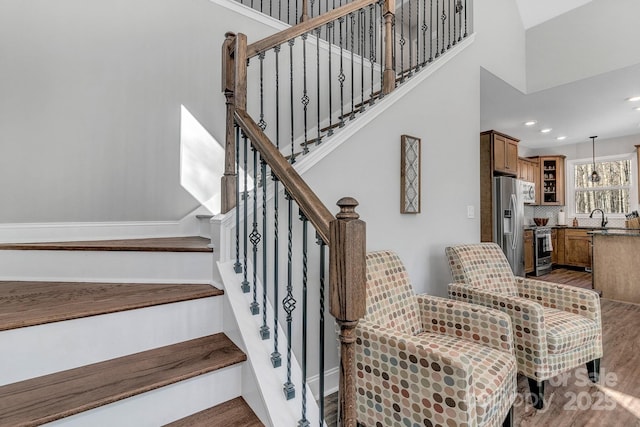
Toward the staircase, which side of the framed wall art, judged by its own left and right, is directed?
right

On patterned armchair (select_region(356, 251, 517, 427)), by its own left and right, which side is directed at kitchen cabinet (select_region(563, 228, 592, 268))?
left

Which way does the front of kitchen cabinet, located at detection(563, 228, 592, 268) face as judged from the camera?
facing the viewer

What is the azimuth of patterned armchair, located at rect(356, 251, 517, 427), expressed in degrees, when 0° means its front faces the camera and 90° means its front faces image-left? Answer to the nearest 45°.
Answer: approximately 315°

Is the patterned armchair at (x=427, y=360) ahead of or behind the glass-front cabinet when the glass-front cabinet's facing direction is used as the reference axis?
ahead

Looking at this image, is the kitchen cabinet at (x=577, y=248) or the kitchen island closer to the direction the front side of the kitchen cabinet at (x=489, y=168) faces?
the kitchen island

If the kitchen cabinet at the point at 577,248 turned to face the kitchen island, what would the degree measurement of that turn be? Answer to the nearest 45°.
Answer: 0° — it already faces it

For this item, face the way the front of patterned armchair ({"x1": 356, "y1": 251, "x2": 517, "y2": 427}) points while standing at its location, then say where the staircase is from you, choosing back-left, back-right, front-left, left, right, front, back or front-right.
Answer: right

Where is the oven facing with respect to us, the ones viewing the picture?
facing the viewer and to the right of the viewer

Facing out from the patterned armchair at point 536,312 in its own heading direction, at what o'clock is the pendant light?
The pendant light is roughly at 8 o'clock from the patterned armchair.

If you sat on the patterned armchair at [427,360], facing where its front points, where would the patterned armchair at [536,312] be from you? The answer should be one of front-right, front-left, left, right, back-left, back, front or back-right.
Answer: left

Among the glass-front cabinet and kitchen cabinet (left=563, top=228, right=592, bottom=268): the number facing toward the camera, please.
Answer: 2

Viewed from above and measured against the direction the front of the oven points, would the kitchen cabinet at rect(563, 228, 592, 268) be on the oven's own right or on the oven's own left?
on the oven's own left

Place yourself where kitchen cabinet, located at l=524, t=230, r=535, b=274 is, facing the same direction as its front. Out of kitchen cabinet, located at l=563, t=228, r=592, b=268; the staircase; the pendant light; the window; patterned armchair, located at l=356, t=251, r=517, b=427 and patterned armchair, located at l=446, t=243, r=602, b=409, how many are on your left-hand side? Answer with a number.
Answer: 3

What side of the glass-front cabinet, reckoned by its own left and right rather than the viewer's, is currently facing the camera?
front

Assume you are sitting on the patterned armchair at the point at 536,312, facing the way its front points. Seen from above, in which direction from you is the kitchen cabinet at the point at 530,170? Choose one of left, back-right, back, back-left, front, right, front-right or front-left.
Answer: back-left

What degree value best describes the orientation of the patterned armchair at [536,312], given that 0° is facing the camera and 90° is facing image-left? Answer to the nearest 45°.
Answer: approximately 315°
